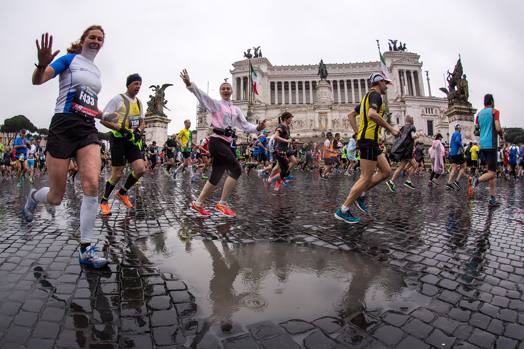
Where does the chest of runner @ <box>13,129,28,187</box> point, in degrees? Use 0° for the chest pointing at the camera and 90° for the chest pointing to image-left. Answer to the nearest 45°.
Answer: approximately 315°

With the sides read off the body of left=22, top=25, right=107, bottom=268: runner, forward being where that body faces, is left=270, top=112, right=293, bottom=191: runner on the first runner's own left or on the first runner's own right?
on the first runner's own left

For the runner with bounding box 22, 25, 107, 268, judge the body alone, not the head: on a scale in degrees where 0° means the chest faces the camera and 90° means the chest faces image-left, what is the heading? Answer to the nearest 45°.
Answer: approximately 315°
